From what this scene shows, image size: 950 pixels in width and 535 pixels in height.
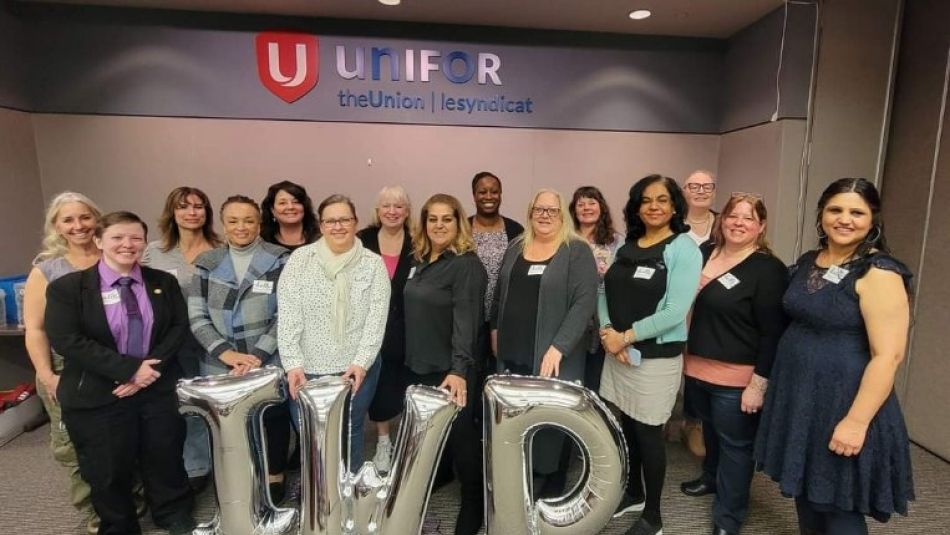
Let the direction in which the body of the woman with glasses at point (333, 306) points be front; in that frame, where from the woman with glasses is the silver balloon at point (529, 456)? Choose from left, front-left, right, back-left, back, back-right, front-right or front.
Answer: front-left

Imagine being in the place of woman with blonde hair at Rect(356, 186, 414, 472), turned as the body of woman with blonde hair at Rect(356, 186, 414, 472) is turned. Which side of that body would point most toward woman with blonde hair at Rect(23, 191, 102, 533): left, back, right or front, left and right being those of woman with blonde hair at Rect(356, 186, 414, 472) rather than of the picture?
right

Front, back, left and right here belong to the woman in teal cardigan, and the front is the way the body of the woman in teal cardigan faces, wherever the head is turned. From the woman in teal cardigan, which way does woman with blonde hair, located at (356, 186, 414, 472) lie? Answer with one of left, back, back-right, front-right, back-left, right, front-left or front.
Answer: front-right

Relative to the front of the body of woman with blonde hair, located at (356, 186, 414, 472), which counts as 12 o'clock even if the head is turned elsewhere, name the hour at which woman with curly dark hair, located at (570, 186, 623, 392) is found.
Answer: The woman with curly dark hair is roughly at 9 o'clock from the woman with blonde hair.

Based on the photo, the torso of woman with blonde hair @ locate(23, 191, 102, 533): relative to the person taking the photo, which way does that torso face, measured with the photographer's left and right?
facing the viewer and to the right of the viewer

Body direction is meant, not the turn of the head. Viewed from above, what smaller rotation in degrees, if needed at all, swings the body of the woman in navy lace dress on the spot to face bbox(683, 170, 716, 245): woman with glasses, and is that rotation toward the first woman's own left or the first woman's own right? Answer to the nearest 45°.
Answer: approximately 90° to the first woman's own right

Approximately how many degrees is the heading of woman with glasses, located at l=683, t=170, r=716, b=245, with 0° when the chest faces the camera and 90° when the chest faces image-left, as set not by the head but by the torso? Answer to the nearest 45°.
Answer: approximately 0°

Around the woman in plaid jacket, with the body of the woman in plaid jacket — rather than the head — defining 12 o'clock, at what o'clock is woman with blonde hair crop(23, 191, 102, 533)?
The woman with blonde hair is roughly at 4 o'clock from the woman in plaid jacket.

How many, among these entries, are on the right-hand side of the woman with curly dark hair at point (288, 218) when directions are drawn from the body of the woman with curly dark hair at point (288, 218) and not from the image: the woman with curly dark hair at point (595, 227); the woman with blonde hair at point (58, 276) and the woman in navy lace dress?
1

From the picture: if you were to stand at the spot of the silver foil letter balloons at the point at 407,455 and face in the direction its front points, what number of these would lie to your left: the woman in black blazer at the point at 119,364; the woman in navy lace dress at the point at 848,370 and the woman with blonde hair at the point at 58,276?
1
